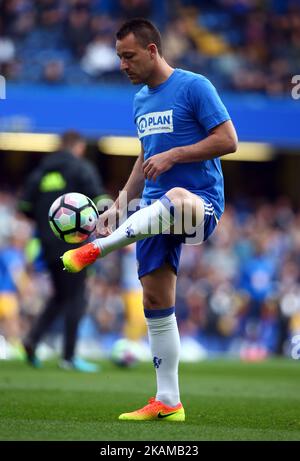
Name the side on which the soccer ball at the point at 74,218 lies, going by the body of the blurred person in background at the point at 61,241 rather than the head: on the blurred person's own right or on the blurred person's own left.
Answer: on the blurred person's own right

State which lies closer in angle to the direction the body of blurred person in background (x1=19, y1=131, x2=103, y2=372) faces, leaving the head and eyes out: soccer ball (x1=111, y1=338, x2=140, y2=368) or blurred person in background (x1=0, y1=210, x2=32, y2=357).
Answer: the soccer ball

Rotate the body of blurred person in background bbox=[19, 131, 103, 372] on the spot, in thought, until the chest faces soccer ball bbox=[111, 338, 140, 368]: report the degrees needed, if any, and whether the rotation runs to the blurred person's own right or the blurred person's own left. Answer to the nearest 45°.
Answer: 0° — they already face it
